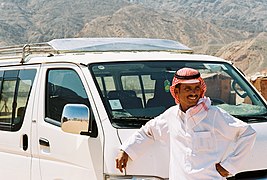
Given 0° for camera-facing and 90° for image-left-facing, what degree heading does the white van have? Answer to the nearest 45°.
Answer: approximately 315°

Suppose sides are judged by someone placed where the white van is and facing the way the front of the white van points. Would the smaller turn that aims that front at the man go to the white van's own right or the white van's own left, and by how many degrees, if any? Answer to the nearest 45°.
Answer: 0° — it already faces them

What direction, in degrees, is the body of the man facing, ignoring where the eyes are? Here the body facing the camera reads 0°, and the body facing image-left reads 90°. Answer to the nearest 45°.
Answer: approximately 0°

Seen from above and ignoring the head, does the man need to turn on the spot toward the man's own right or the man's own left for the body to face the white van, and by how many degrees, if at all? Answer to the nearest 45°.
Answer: approximately 135° to the man's own right
